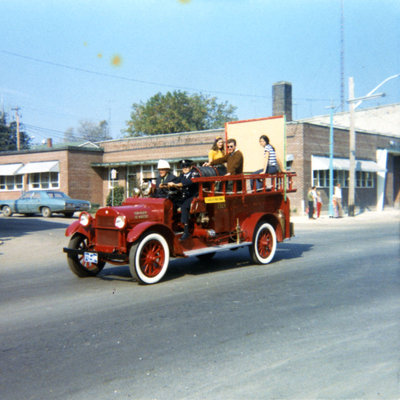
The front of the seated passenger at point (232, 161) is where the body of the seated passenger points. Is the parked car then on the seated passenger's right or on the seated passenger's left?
on the seated passenger's right

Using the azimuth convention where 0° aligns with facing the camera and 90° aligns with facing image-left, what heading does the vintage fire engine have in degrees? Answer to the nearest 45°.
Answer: approximately 45°

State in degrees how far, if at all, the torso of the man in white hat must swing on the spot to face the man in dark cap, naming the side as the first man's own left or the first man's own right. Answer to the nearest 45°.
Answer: approximately 90° to the first man's own left

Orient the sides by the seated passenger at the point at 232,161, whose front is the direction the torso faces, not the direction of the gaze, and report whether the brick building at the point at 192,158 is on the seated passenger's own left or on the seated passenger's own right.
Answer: on the seated passenger's own right

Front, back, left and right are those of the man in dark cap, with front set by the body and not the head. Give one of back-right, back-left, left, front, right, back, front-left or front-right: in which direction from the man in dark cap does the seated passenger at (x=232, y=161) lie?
back
